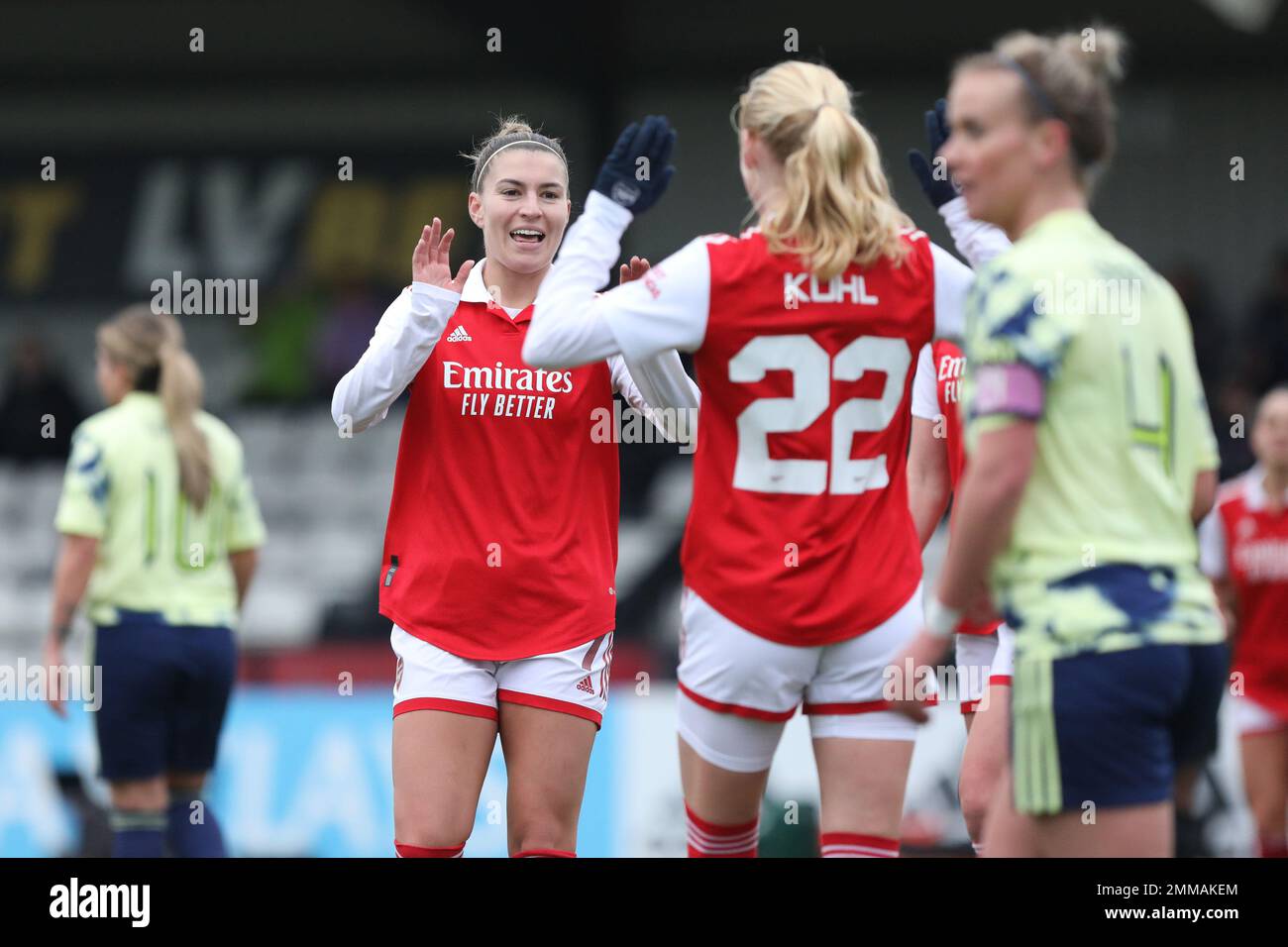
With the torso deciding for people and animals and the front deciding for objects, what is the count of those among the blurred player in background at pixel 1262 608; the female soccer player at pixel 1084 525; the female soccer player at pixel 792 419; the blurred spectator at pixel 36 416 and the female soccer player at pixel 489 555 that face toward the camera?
3

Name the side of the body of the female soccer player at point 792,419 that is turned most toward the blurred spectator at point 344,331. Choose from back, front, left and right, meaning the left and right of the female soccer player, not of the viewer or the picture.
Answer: front

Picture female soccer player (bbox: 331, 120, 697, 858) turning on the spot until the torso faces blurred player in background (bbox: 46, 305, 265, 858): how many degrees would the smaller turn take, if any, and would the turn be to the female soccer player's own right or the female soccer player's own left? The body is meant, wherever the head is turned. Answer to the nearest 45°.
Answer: approximately 135° to the female soccer player's own right

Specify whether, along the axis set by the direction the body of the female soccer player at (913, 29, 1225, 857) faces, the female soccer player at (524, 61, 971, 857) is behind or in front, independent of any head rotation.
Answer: in front

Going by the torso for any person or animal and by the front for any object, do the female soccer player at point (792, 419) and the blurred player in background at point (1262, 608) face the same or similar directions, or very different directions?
very different directions

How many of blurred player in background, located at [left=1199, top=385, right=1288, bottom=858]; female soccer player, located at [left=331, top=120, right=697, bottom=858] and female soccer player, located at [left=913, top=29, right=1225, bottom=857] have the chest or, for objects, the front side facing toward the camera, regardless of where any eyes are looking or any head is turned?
2

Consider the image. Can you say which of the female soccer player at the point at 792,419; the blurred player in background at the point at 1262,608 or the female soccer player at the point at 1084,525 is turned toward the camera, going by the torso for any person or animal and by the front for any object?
the blurred player in background

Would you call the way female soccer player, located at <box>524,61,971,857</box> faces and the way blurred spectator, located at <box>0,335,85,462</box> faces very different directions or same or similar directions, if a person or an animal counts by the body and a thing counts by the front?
very different directions

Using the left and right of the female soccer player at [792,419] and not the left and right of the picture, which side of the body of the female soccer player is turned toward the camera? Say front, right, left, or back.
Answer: back

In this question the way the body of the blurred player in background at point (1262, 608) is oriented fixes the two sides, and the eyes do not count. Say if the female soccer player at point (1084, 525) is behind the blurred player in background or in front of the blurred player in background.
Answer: in front

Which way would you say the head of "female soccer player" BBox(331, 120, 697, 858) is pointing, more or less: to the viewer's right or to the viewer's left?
to the viewer's right

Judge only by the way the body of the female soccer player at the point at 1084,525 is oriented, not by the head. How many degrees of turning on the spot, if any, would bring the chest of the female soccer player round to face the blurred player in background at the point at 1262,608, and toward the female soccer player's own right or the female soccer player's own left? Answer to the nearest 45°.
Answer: approximately 45° to the female soccer player's own right
